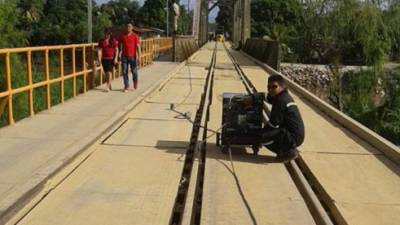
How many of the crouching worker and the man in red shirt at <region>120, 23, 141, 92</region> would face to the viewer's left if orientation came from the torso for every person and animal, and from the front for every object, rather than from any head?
1

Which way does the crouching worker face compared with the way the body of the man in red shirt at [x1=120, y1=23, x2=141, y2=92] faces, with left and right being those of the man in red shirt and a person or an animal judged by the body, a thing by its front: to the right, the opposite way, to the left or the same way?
to the right

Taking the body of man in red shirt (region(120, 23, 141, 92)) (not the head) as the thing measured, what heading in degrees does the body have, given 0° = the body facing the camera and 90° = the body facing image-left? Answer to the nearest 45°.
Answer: approximately 0°

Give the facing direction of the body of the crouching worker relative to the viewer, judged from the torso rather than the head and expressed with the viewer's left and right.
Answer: facing to the left of the viewer

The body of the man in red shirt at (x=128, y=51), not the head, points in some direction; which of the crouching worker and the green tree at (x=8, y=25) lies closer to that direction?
the crouching worker

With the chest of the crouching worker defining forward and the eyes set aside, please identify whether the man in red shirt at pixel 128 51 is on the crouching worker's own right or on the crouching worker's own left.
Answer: on the crouching worker's own right

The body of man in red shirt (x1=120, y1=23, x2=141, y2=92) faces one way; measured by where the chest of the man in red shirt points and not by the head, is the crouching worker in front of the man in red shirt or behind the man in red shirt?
in front

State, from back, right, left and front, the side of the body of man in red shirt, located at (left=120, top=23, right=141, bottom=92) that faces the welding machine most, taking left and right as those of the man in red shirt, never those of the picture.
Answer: front
